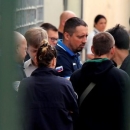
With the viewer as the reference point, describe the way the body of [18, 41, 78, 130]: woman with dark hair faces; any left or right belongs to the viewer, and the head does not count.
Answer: facing away from the viewer

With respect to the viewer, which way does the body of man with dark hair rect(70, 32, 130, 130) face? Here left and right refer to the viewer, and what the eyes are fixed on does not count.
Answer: facing away from the viewer

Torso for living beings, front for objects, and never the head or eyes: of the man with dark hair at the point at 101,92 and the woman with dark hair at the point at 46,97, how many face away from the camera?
2

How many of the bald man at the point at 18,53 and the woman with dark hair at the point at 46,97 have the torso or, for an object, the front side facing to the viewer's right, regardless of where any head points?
1

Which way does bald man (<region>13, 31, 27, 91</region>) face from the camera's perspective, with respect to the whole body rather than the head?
to the viewer's right

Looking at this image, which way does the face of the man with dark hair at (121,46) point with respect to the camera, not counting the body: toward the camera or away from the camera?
away from the camera

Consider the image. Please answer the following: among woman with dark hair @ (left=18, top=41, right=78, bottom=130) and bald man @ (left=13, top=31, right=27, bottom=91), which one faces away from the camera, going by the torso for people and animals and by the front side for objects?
the woman with dark hair
